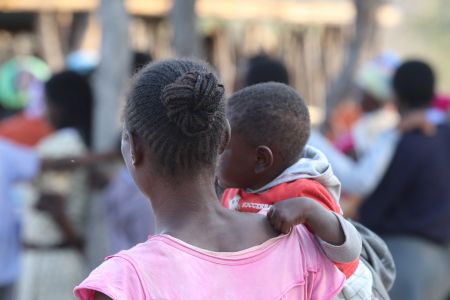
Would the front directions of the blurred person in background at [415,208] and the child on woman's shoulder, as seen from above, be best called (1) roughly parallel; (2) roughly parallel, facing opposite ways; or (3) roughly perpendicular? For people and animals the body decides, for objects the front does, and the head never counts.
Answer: roughly perpendicular

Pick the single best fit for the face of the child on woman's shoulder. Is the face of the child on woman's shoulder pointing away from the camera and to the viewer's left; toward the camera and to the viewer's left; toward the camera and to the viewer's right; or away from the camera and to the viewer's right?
away from the camera and to the viewer's left

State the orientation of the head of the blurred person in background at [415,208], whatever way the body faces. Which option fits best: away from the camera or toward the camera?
away from the camera

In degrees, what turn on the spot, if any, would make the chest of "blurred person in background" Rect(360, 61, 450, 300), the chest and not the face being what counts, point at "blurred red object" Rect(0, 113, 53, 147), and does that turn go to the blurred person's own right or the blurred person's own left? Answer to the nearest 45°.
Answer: approximately 90° to the blurred person's own left

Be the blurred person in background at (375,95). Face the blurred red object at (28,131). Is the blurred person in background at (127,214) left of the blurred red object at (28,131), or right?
left

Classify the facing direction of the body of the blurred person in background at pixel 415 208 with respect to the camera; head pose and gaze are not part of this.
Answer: away from the camera

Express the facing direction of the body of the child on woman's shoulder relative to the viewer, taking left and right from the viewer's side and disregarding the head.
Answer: facing to the left of the viewer
